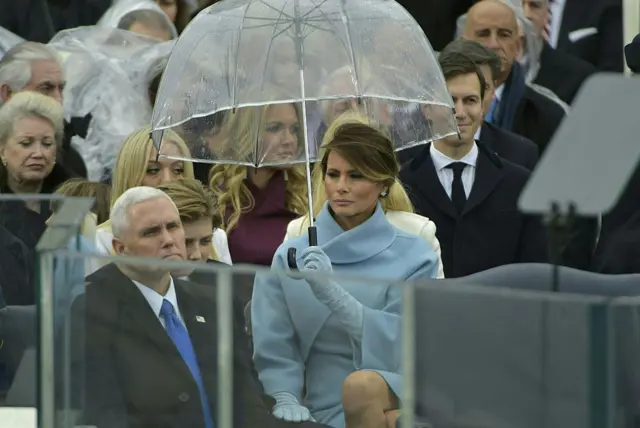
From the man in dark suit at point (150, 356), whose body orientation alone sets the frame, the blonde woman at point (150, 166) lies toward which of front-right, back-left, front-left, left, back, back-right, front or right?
back-left

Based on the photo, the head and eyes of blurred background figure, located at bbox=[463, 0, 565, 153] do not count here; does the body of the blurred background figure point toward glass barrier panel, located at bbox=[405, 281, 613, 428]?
yes

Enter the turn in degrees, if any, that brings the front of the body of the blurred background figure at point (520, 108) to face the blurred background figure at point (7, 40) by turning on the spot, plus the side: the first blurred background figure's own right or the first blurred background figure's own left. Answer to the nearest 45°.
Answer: approximately 90° to the first blurred background figure's own right

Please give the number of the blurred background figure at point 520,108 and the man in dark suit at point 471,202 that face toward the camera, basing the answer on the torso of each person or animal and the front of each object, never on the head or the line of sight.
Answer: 2

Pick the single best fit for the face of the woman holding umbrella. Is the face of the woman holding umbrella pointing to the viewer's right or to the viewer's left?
to the viewer's left

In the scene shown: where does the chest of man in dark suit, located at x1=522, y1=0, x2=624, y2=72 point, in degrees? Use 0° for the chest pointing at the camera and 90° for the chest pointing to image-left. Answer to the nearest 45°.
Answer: approximately 45°

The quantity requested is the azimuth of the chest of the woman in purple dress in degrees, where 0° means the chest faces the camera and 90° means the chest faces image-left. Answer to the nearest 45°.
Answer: approximately 315°
